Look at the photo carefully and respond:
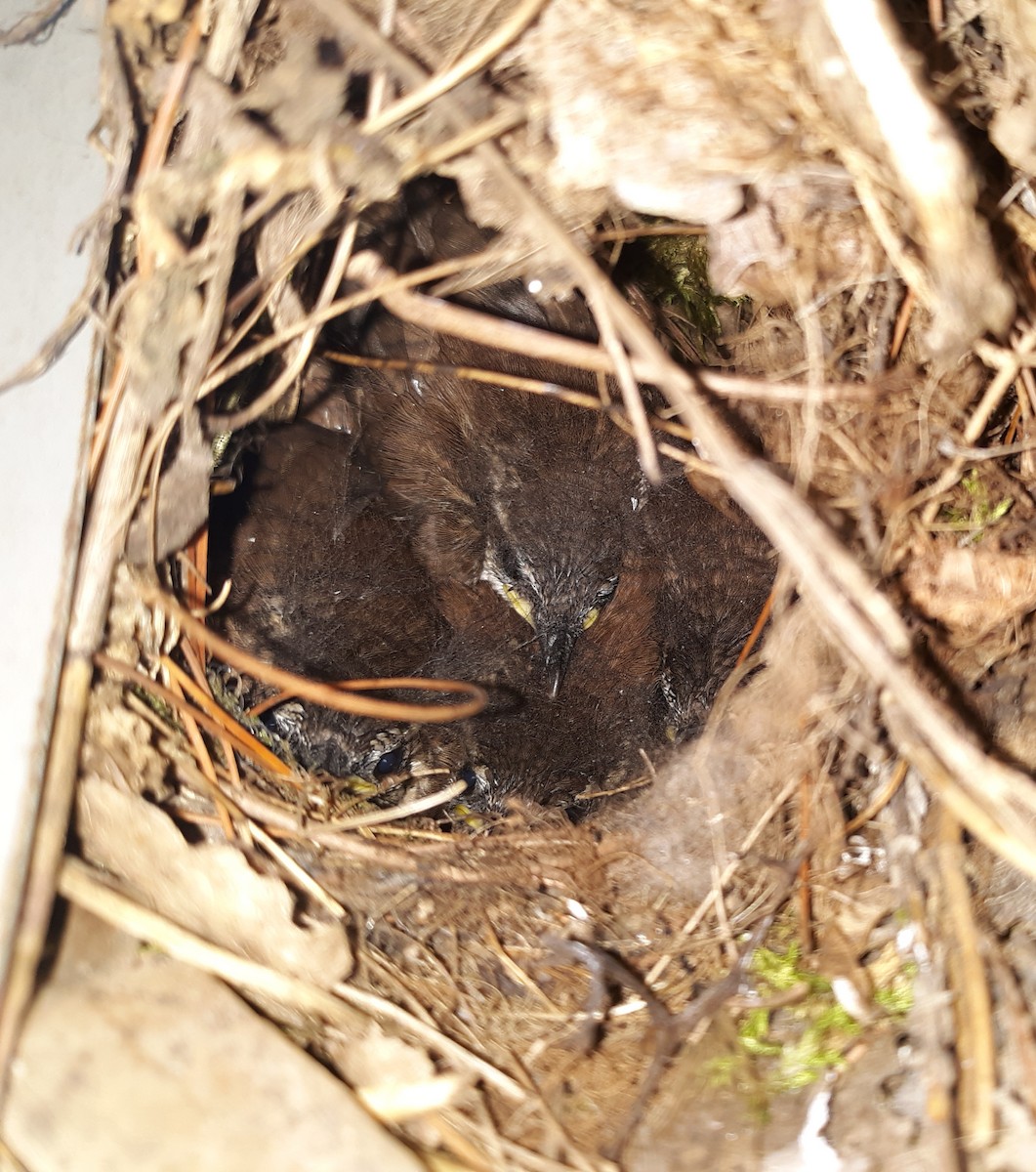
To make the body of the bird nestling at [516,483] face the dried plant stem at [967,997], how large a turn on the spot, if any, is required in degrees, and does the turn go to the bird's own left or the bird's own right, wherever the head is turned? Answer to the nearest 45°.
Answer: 0° — it already faces it

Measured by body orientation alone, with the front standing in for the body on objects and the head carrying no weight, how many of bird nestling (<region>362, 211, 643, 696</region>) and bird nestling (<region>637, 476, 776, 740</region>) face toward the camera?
2

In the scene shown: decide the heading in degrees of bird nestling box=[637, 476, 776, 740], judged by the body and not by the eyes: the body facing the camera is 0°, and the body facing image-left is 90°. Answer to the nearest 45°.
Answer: approximately 0°

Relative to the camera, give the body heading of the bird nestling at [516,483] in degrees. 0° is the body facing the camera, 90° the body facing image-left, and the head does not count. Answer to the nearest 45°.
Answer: approximately 0°

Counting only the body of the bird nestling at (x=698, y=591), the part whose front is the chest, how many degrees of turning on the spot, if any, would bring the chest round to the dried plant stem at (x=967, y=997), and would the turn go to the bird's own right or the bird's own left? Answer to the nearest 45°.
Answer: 0° — it already faces it

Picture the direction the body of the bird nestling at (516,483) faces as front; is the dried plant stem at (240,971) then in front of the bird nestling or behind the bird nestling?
in front
